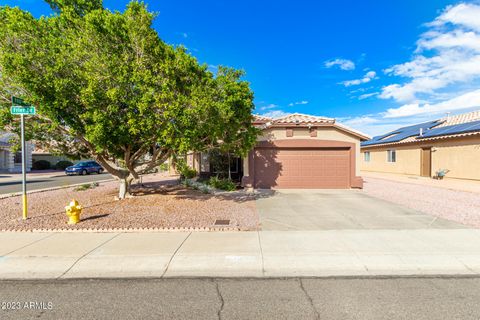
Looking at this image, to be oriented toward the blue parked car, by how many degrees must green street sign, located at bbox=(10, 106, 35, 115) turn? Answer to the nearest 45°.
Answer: approximately 180°

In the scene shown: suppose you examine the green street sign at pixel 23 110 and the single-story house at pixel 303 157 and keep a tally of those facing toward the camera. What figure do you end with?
2

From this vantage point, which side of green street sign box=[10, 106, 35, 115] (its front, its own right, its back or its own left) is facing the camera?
front

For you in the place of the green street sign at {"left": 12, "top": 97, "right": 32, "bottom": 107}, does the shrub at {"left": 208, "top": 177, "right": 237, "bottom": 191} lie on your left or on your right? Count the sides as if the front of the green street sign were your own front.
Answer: on your left

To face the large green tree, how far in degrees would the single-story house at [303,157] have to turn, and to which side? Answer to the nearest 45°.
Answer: approximately 45° to its right

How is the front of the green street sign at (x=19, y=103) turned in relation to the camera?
facing the viewer and to the right of the viewer

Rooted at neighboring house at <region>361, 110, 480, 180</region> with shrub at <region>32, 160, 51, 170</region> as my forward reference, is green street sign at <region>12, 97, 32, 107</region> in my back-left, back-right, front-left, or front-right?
front-left

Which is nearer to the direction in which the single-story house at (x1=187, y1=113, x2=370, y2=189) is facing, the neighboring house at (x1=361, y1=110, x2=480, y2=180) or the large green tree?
the large green tree

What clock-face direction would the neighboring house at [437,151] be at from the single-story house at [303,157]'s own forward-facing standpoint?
The neighboring house is roughly at 8 o'clock from the single-story house.

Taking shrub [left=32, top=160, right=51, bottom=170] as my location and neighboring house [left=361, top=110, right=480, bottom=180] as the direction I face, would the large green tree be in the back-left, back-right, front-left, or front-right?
front-right
